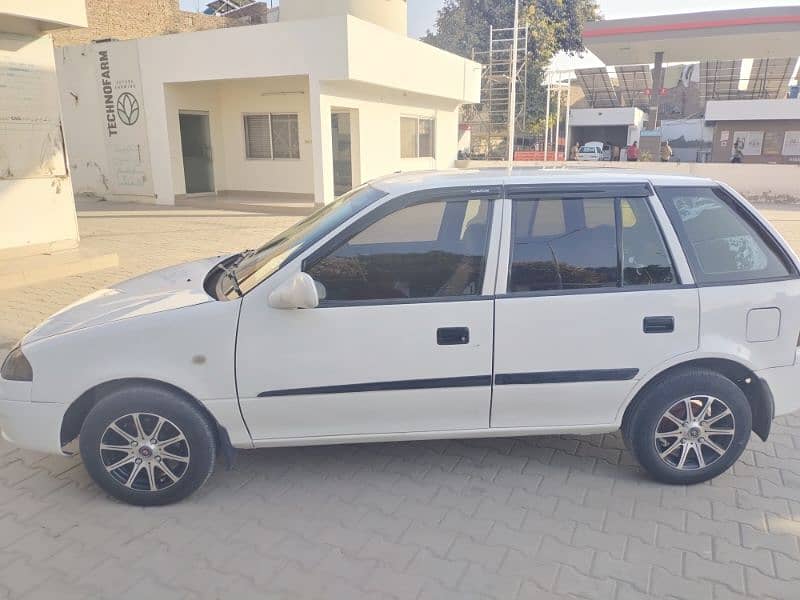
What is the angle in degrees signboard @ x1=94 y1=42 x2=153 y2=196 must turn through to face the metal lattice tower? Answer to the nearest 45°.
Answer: approximately 135° to its left

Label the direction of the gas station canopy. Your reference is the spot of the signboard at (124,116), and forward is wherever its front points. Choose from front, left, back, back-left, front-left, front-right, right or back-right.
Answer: left

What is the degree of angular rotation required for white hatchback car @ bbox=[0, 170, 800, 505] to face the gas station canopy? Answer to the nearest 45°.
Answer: approximately 135° to its right

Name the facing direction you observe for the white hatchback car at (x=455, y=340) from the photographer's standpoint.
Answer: facing to the left of the viewer

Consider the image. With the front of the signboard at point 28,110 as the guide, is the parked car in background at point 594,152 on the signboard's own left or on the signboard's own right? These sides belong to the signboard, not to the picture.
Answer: on the signboard's own left

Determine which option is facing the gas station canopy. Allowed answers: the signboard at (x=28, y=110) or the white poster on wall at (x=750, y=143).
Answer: the white poster on wall

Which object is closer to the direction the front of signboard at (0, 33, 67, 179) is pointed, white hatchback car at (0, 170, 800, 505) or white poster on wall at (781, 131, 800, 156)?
the white hatchback car

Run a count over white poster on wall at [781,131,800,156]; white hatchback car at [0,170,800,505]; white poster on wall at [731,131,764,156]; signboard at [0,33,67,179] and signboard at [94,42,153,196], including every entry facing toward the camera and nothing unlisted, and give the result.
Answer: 4
